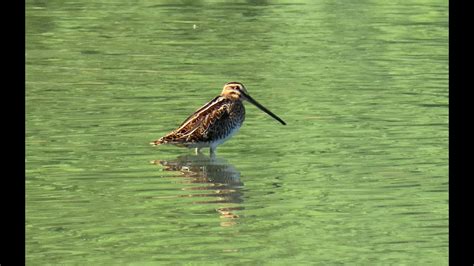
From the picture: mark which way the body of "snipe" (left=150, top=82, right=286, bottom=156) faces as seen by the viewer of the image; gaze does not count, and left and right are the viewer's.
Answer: facing to the right of the viewer
